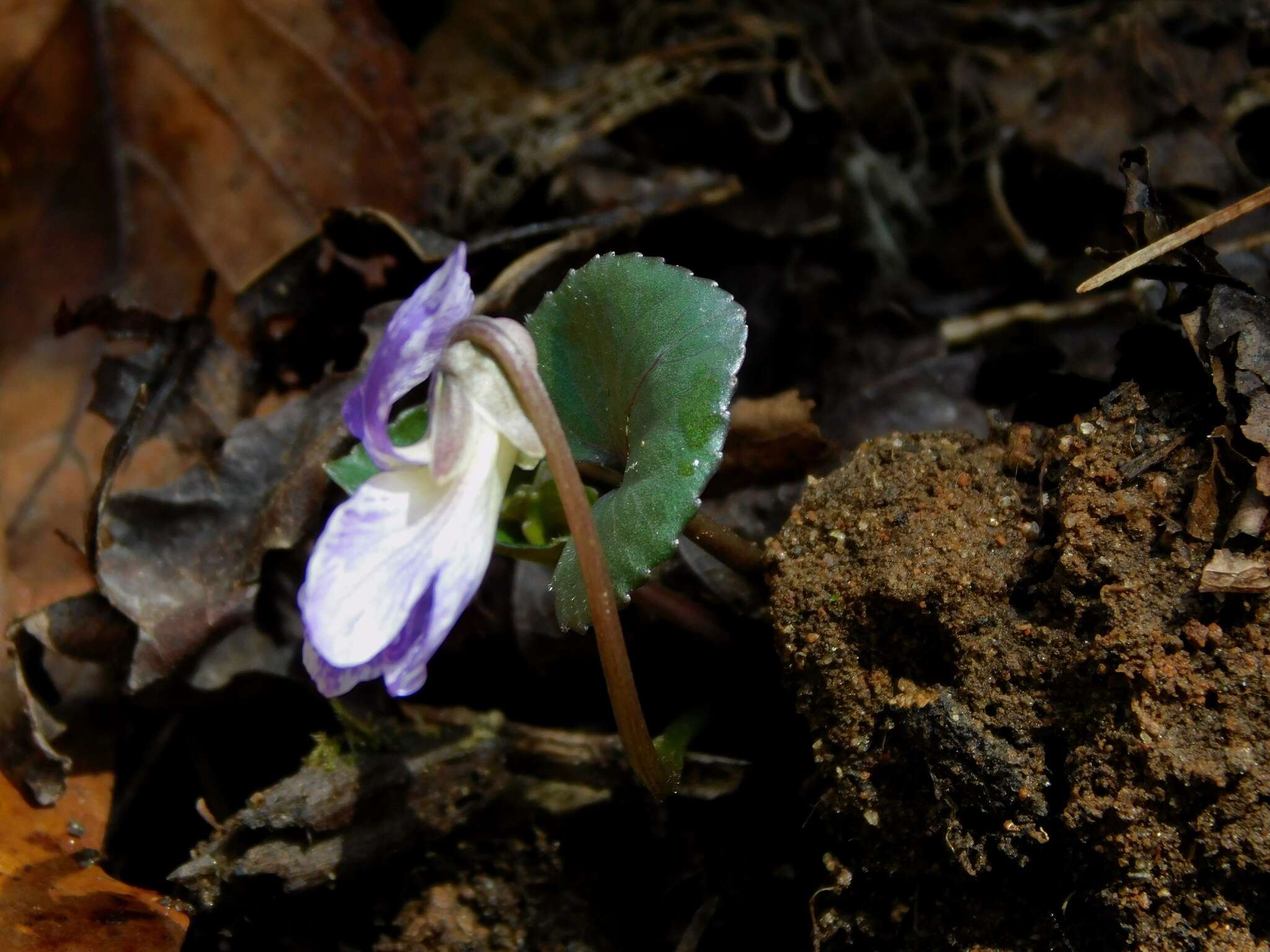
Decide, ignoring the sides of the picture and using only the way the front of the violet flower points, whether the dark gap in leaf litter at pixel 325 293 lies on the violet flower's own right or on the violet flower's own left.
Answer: on the violet flower's own right

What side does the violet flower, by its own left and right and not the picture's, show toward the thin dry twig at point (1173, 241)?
back

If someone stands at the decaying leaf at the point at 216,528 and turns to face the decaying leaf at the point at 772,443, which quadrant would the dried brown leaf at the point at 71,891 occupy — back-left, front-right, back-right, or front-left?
back-right

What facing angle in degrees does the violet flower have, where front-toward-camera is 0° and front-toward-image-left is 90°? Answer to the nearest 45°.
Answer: approximately 90°
